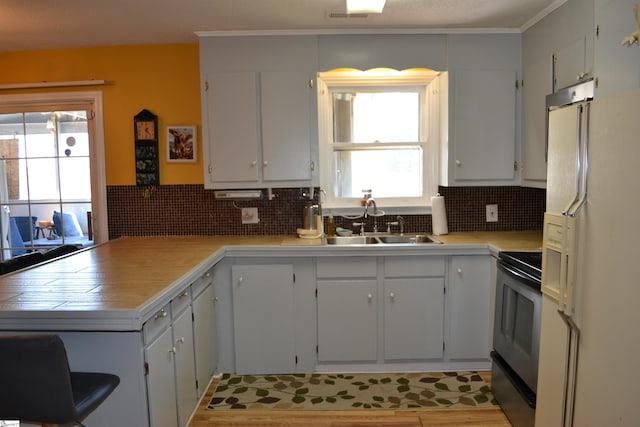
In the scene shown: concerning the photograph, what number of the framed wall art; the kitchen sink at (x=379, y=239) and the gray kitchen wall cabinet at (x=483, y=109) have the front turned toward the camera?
3

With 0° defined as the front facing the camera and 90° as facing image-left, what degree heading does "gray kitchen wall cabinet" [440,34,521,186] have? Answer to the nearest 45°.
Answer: approximately 0°

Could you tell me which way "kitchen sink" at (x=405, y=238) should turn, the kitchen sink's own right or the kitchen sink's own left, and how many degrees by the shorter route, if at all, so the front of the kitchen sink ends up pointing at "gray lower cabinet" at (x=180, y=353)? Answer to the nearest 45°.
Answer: approximately 45° to the kitchen sink's own right

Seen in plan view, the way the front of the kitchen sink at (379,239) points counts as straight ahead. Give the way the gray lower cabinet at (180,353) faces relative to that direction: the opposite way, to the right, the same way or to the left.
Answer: to the left

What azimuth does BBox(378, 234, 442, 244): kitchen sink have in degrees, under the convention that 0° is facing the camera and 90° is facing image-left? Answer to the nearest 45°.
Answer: approximately 0°

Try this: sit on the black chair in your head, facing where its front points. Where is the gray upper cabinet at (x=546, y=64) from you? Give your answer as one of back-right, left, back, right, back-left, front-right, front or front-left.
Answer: front-right

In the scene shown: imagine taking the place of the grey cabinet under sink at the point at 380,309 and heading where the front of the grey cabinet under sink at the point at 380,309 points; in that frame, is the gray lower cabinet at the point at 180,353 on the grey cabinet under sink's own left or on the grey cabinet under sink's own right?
on the grey cabinet under sink's own right

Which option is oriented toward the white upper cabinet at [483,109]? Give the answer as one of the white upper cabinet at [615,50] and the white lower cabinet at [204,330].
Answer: the white lower cabinet

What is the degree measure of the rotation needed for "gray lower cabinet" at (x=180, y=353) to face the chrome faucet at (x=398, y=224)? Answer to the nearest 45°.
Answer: approximately 90° to its left

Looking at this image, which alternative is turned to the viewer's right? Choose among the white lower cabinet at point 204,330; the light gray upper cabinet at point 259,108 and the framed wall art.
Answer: the white lower cabinet

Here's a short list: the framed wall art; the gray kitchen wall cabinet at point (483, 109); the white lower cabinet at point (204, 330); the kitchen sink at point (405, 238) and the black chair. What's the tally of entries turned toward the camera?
3

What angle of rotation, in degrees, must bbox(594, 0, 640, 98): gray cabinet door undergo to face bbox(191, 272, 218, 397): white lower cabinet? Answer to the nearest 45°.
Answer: approximately 45° to its right

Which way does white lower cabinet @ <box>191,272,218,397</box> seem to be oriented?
to the viewer's right

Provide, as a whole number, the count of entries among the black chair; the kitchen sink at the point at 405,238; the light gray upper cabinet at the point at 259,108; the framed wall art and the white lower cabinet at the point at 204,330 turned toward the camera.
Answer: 3
